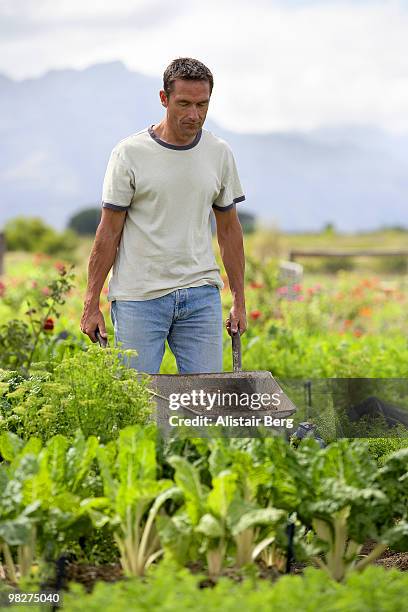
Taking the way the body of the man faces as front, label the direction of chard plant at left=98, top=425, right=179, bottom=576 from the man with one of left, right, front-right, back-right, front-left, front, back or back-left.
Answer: front-right

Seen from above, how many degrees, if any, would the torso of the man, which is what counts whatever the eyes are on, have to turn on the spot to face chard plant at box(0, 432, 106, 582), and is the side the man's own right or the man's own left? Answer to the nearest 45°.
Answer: approximately 45° to the man's own right

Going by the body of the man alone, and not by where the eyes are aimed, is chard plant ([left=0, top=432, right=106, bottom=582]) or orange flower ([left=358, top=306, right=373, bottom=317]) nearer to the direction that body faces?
the chard plant

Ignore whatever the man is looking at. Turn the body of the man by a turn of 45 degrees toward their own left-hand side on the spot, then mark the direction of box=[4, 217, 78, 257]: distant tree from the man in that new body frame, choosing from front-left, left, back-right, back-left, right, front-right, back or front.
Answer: left

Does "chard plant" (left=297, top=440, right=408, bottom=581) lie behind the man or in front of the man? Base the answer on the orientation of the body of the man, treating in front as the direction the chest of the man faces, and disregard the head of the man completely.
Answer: in front

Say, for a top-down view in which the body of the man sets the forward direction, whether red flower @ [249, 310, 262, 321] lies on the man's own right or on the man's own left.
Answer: on the man's own left

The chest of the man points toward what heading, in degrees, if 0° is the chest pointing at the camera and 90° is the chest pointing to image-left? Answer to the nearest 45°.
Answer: approximately 315°
